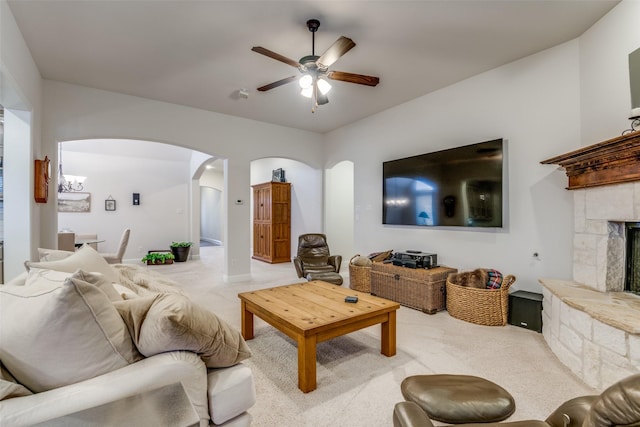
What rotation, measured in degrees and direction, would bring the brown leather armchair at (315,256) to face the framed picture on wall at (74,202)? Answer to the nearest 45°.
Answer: approximately 90° to its right

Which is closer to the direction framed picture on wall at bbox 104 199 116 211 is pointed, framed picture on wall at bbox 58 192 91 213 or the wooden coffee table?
the wooden coffee table

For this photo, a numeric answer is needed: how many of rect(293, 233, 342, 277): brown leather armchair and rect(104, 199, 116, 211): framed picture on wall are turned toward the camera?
2

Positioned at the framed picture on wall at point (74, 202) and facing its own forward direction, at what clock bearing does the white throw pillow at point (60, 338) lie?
The white throw pillow is roughly at 12 o'clock from the framed picture on wall.

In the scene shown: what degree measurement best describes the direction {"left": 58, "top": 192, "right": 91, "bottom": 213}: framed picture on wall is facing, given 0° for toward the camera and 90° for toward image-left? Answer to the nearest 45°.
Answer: approximately 0°

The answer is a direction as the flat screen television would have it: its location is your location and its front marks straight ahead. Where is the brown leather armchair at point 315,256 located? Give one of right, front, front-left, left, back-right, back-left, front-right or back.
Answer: front-right

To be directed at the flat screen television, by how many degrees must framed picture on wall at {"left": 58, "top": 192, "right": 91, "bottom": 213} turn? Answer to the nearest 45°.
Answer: approximately 45° to its left

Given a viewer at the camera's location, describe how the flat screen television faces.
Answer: facing the viewer and to the left of the viewer

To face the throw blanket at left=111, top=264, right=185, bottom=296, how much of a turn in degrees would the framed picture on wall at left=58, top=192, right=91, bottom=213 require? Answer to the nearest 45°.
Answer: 0° — it already faces it

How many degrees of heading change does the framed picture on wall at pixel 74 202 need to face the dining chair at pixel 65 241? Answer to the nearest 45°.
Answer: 0° — it already faces it
